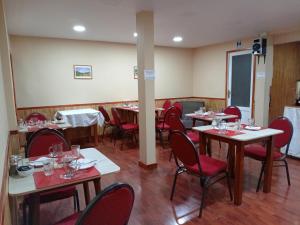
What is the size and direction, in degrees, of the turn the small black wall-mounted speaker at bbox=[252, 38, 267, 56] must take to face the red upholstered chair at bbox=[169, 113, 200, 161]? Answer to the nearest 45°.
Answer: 0° — it already faces it

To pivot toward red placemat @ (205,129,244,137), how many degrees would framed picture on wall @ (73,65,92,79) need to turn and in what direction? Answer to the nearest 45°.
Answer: approximately 45° to its left

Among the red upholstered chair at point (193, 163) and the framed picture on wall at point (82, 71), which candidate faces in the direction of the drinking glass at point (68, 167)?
the framed picture on wall

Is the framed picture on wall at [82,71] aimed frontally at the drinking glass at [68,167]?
yes

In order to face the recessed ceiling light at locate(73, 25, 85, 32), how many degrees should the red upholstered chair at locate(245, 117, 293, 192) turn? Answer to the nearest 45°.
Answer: approximately 45° to its right

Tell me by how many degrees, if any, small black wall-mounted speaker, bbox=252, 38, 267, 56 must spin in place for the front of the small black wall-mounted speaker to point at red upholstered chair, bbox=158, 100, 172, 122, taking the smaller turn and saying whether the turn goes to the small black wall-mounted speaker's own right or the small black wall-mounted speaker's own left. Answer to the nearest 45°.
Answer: approximately 45° to the small black wall-mounted speaker's own right

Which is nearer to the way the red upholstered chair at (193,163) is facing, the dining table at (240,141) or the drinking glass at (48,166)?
the dining table

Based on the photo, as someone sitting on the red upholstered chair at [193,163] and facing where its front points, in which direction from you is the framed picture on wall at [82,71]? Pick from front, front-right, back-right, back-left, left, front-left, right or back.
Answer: left

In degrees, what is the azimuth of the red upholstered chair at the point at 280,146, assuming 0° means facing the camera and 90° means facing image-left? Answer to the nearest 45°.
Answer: approximately 45°

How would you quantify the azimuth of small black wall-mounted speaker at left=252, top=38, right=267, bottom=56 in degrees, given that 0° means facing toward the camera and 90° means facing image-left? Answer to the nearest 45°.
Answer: approximately 45°

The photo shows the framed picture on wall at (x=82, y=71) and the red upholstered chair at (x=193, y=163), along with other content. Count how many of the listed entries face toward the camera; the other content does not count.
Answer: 1

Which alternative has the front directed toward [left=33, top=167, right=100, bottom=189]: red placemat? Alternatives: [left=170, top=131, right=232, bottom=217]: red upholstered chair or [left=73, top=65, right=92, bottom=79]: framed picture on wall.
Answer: the framed picture on wall

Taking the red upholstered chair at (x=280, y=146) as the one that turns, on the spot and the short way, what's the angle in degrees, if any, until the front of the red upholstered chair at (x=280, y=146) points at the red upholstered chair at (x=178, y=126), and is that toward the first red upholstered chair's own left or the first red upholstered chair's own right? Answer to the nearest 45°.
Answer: approximately 45° to the first red upholstered chair's own right

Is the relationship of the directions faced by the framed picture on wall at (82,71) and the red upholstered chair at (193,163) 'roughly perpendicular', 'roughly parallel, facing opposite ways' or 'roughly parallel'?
roughly perpendicular

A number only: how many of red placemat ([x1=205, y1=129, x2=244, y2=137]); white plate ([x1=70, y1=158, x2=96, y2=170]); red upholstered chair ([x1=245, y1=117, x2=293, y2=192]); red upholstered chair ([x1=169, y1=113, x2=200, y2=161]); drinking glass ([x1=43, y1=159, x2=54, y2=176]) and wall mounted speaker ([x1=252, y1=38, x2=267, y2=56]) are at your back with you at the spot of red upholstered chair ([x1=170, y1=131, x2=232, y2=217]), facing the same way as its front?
2

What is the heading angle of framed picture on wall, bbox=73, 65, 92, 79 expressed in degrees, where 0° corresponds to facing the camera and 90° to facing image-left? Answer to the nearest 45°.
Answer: approximately 0°

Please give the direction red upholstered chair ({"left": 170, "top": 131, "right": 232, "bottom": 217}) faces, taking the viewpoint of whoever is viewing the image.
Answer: facing away from the viewer and to the right of the viewer
